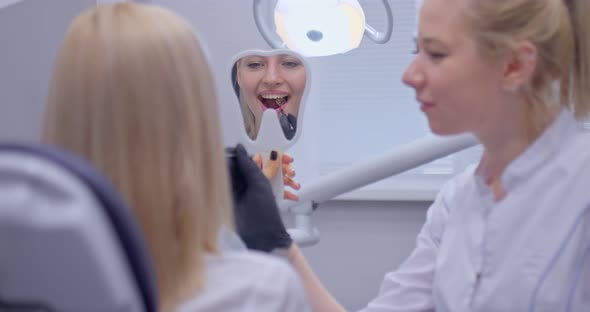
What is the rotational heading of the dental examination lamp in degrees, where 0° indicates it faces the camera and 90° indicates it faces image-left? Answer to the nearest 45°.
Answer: approximately 0°

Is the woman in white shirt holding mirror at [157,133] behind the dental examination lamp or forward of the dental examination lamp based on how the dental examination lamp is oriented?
forward

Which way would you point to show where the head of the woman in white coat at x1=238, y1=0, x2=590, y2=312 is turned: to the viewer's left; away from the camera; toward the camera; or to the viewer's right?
to the viewer's left
